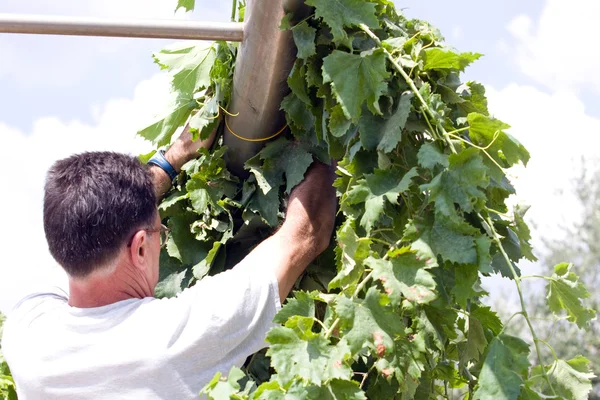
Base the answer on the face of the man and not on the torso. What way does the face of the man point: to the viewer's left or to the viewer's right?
to the viewer's right

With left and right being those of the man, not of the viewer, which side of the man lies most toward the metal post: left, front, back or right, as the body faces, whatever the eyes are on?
front

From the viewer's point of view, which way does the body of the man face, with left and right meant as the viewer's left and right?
facing away from the viewer and to the right of the viewer

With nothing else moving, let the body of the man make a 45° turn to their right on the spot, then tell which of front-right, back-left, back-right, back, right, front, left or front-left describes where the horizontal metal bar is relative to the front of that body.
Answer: left
